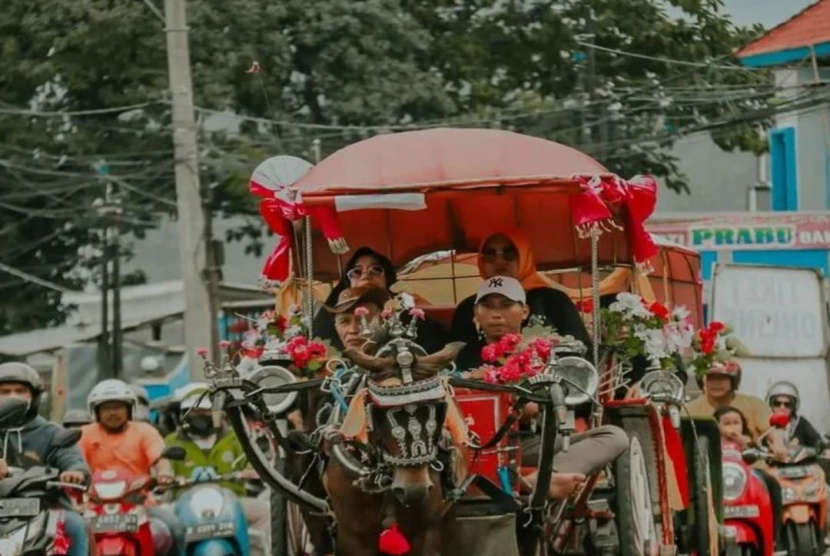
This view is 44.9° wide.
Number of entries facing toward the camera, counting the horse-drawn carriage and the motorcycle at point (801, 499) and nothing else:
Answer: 2

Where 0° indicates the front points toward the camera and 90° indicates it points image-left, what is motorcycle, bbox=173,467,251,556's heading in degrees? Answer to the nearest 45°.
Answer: approximately 0°

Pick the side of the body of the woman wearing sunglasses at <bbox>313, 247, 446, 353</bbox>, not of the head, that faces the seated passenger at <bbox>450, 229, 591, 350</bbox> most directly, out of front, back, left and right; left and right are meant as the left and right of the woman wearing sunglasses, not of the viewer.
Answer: left

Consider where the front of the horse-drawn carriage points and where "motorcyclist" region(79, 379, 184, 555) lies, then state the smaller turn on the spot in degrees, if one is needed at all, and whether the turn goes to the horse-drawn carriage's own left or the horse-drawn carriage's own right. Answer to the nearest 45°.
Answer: approximately 135° to the horse-drawn carriage's own right

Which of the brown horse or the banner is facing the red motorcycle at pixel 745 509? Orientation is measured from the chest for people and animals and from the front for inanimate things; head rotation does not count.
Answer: the banner

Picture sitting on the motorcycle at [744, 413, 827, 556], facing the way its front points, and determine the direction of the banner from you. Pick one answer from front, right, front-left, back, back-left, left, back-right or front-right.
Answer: back

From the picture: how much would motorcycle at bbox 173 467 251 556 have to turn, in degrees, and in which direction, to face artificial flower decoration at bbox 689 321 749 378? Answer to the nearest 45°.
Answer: approximately 45° to its left
